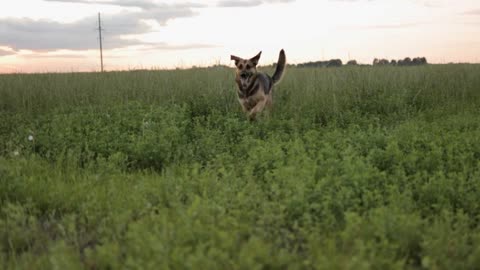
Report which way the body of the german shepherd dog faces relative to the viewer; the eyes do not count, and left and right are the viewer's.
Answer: facing the viewer and to the left of the viewer
